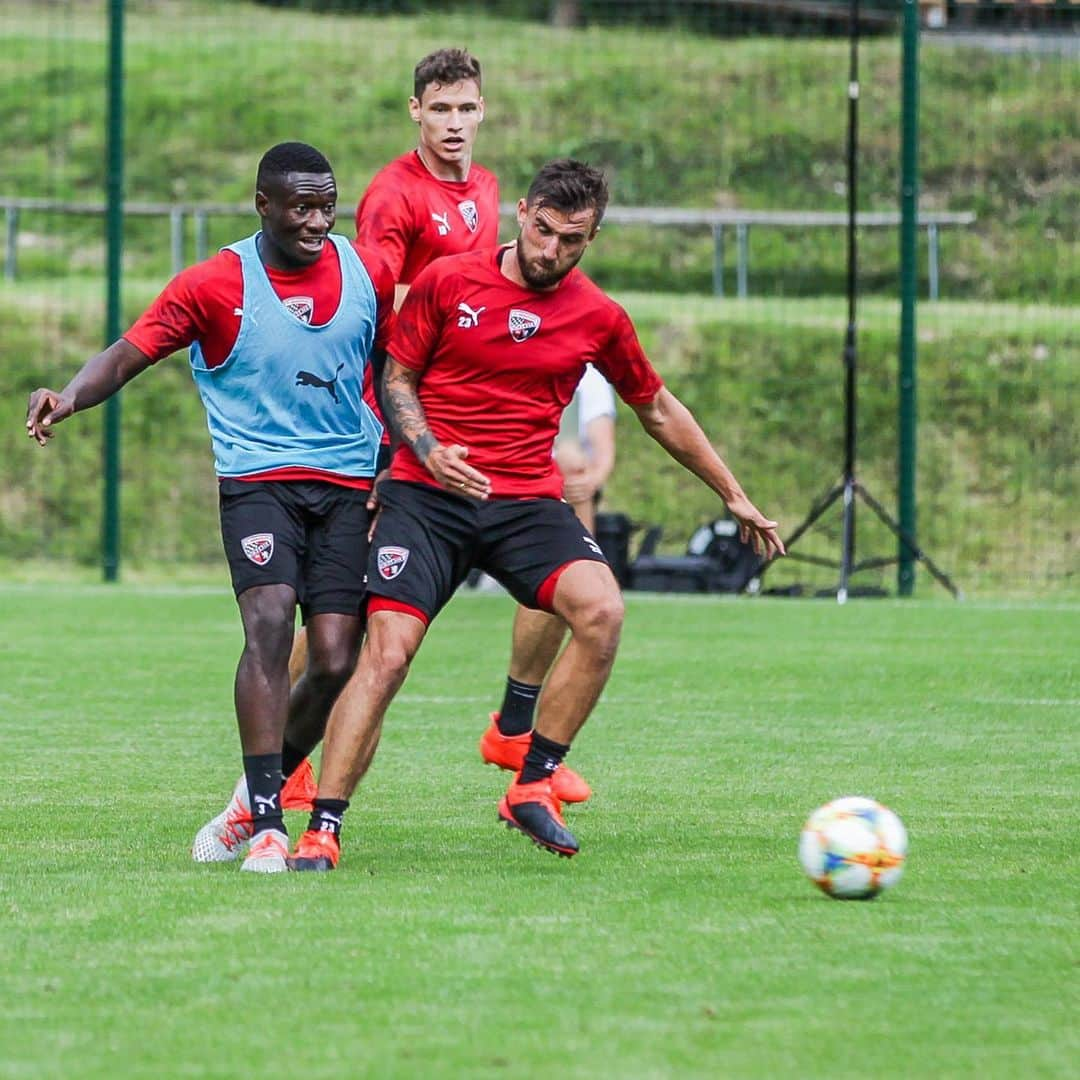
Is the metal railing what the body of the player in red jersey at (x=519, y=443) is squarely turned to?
no

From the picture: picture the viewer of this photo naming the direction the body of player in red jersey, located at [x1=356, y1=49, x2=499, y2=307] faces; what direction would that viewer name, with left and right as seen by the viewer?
facing the viewer and to the right of the viewer

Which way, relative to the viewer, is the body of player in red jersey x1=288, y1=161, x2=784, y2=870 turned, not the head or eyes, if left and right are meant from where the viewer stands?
facing the viewer

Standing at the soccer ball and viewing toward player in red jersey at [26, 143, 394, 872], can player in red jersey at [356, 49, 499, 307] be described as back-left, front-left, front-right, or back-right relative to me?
front-right

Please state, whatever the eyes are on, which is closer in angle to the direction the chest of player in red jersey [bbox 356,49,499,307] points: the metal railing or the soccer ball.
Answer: the soccer ball

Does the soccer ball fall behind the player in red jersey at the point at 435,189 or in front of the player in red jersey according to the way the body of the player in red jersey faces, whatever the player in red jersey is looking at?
in front

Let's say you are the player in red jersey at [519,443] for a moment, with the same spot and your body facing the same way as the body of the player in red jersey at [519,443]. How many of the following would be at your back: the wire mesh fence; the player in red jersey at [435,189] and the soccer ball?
2

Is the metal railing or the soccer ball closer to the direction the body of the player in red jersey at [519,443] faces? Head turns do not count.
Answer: the soccer ball

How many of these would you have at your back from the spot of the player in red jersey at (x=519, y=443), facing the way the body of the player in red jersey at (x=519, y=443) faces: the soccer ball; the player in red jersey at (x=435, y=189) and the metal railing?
2

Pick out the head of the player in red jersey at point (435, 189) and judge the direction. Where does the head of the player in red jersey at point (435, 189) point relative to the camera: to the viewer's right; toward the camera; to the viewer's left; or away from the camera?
toward the camera

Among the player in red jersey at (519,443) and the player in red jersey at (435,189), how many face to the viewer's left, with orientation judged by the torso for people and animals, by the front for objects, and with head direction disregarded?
0

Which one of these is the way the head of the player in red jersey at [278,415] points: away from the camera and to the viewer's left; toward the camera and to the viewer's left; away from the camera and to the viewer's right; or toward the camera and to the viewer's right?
toward the camera and to the viewer's right

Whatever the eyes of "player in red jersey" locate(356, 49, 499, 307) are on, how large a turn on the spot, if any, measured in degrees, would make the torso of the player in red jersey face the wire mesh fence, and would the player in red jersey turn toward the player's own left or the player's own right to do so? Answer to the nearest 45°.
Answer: approximately 135° to the player's own left

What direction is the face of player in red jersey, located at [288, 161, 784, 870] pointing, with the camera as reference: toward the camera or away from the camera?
toward the camera

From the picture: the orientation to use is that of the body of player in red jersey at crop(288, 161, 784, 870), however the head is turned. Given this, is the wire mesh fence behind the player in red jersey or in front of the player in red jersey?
behind

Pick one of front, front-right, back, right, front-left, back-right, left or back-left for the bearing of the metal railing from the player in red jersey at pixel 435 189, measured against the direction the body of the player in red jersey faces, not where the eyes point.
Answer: back-left

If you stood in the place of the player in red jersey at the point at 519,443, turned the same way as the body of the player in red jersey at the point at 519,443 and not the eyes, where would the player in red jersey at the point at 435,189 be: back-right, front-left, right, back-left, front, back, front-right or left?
back
